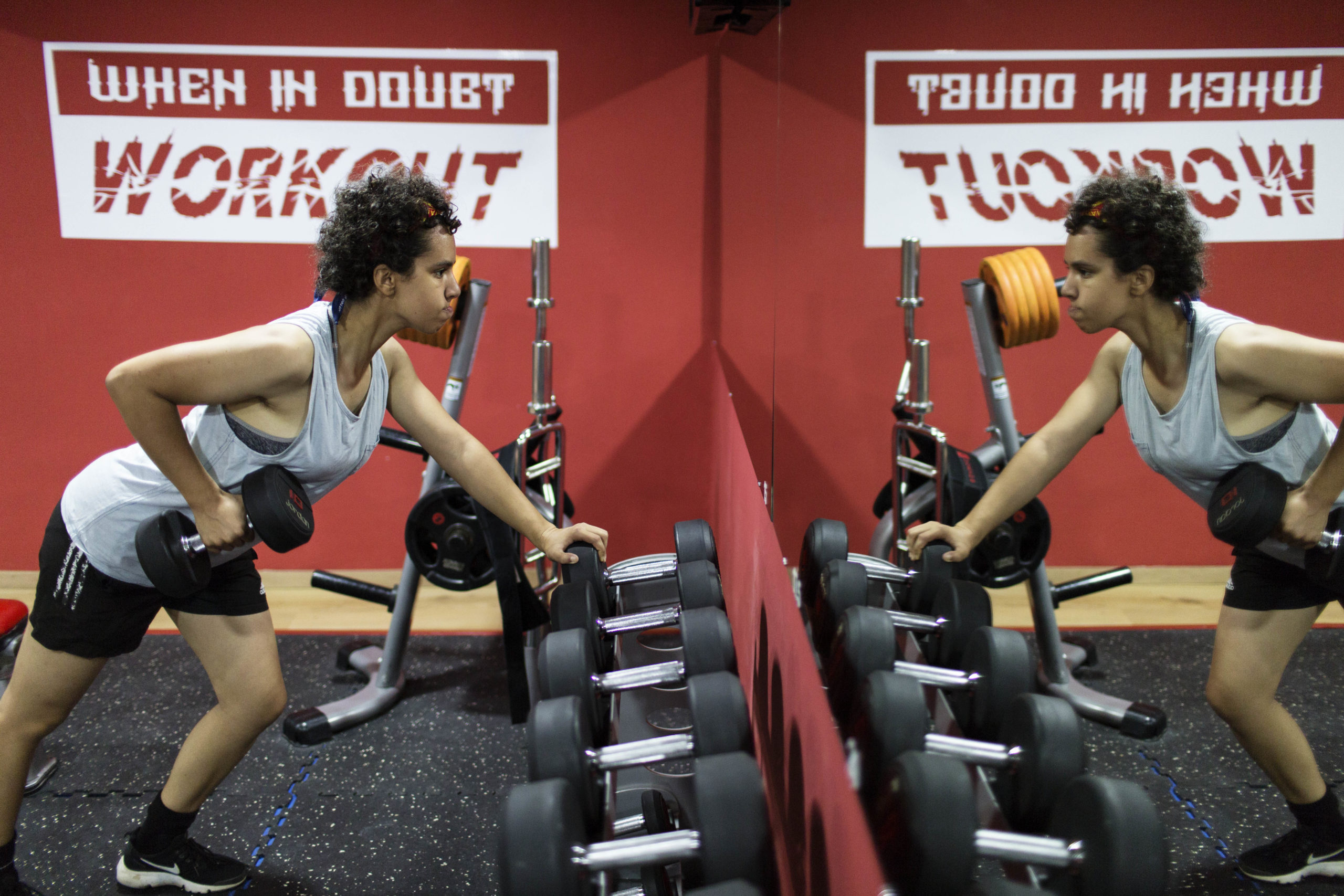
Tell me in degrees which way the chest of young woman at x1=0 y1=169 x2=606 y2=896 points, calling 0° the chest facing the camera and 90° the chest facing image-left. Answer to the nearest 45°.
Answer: approximately 270°

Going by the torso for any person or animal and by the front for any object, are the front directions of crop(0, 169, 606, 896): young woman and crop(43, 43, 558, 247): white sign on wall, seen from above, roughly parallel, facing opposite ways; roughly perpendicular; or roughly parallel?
roughly perpendicular

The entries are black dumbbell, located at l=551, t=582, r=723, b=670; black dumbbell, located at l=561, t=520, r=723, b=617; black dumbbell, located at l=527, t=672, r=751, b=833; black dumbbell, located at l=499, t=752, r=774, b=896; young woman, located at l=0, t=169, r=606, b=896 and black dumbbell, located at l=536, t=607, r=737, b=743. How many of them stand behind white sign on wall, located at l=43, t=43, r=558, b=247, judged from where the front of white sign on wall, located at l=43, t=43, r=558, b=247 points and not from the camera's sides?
0

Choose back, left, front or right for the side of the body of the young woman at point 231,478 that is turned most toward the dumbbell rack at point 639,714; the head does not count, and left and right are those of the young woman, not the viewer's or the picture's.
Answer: front

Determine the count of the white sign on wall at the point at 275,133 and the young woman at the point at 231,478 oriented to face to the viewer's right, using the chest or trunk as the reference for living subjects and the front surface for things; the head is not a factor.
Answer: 1

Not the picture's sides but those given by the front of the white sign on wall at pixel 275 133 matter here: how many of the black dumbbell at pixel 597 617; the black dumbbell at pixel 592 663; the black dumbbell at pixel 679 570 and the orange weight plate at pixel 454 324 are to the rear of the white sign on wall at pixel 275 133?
0

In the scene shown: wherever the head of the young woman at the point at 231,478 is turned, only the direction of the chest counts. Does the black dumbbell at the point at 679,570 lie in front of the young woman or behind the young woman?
in front

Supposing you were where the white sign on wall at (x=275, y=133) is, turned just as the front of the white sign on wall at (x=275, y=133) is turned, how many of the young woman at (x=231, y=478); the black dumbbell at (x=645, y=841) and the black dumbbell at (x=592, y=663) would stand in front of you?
3

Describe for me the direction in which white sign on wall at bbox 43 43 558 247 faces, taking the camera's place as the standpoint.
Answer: facing the viewer

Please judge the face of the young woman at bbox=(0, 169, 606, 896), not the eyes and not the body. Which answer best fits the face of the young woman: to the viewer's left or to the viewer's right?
to the viewer's right

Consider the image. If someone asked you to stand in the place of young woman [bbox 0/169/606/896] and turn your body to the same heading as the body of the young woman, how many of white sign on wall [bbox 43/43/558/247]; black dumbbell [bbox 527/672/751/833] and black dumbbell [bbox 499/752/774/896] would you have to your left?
1
